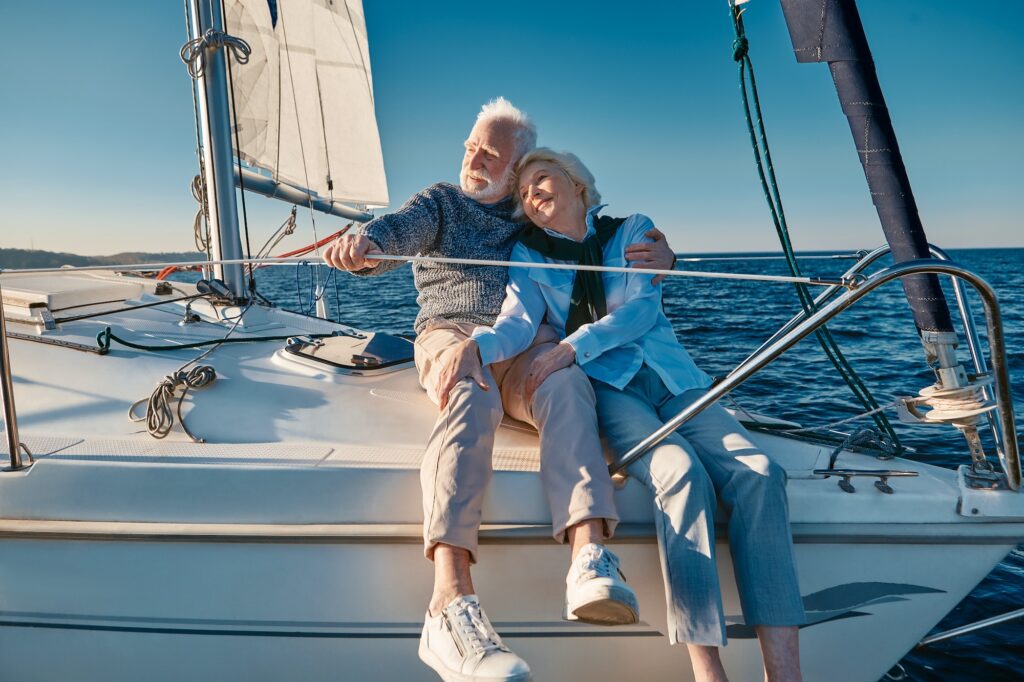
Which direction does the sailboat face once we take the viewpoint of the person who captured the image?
facing to the right of the viewer

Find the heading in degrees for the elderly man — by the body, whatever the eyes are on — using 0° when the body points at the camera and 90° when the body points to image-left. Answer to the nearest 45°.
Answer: approximately 0°
